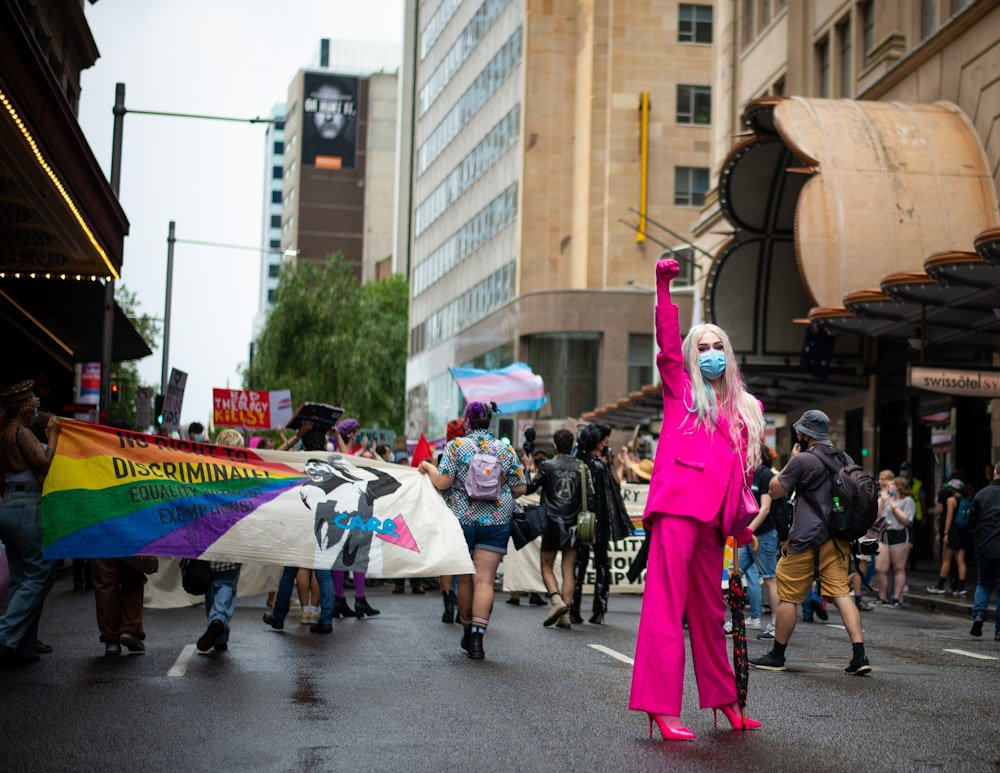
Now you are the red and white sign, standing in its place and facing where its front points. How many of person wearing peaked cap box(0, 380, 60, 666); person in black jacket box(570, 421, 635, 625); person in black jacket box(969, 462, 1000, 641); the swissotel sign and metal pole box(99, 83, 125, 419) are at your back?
0

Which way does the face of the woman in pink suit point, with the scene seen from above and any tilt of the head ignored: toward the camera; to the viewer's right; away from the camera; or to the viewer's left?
toward the camera

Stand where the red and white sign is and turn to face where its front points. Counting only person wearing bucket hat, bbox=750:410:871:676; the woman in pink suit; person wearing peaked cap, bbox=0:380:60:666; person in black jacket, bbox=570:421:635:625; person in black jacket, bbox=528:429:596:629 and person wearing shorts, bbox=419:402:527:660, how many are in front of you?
6

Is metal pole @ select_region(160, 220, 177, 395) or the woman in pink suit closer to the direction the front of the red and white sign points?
the woman in pink suit

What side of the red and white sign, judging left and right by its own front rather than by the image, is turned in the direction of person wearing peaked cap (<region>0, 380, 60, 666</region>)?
front

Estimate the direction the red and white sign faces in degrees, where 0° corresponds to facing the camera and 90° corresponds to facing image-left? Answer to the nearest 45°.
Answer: approximately 0°

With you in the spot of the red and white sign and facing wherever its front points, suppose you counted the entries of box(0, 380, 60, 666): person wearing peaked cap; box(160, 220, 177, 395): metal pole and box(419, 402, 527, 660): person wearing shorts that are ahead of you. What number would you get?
2

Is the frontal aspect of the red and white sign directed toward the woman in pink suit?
yes

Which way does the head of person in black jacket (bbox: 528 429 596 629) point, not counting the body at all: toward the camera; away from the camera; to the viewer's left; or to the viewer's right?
away from the camera

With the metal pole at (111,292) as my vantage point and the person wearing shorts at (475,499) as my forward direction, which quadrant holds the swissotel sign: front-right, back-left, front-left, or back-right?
front-left

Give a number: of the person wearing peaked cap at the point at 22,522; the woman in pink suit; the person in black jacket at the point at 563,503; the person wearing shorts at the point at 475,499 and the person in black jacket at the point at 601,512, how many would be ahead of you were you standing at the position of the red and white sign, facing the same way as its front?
5

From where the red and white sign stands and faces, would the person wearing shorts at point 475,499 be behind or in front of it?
in front

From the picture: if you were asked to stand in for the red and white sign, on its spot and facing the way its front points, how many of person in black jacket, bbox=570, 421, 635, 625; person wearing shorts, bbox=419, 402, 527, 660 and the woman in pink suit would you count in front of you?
3

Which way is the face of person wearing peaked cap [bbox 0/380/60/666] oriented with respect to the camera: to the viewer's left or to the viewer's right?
to the viewer's right

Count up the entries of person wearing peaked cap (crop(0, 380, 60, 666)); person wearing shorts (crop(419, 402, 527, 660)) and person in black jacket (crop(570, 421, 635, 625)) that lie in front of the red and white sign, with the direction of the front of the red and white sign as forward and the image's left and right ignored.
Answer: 3
